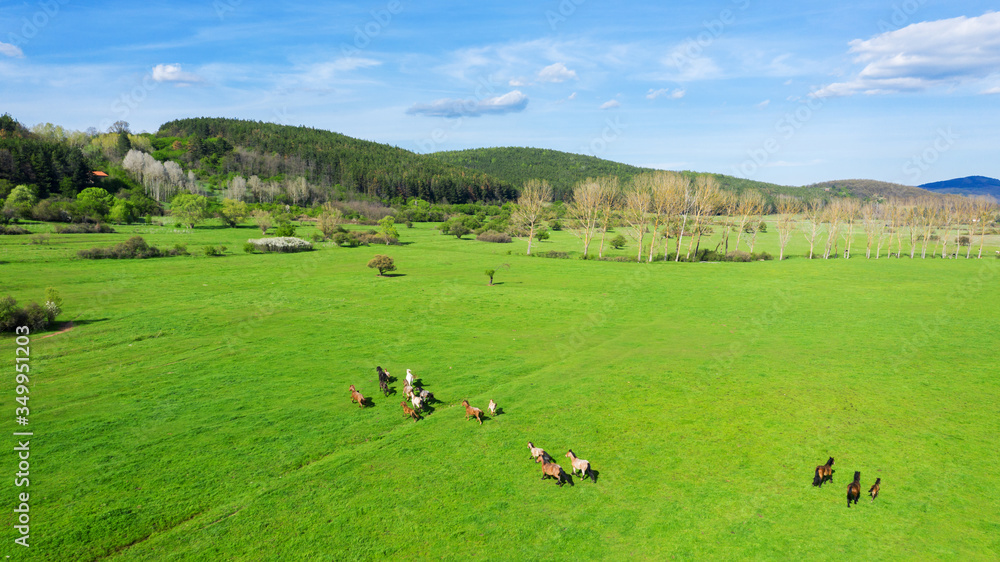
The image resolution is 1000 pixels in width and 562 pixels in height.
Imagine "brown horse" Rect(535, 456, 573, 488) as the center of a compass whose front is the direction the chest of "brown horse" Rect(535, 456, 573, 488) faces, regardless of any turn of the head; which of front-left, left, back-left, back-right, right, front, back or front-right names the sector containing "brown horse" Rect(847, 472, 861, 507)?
back-right

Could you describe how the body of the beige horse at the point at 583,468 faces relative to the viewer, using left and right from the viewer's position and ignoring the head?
facing away from the viewer and to the left of the viewer

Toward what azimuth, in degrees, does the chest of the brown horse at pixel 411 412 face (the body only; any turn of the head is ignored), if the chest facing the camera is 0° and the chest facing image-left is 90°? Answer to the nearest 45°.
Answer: approximately 135°

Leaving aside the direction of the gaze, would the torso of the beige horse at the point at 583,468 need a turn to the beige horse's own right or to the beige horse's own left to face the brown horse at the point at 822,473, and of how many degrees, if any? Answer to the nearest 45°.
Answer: approximately 135° to the beige horse's own right

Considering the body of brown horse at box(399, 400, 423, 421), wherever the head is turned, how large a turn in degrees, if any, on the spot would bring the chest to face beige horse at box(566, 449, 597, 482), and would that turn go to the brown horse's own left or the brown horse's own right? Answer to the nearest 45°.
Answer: approximately 180°

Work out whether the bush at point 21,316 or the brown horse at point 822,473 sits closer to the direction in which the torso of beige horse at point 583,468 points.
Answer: the bush

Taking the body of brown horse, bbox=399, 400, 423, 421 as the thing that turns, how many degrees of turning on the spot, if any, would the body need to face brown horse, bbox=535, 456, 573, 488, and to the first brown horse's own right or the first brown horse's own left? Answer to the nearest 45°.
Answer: approximately 180°
